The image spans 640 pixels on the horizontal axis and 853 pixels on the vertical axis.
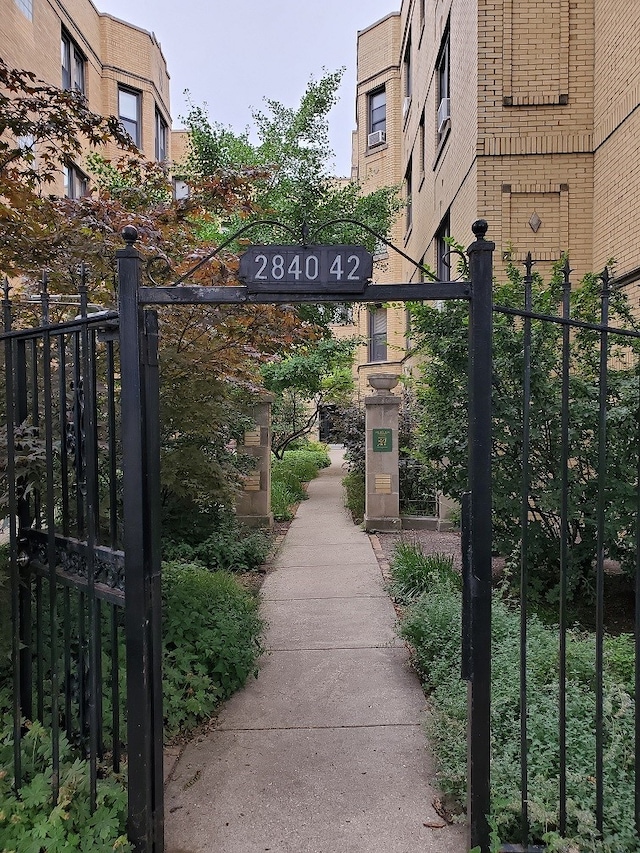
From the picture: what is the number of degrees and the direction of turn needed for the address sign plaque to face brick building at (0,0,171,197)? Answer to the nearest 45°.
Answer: approximately 180°

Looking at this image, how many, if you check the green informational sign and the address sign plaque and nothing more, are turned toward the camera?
2

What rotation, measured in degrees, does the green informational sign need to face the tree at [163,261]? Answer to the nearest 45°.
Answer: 0° — it already faces it

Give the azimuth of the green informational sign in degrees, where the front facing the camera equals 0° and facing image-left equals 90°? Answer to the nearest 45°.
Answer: approximately 0°

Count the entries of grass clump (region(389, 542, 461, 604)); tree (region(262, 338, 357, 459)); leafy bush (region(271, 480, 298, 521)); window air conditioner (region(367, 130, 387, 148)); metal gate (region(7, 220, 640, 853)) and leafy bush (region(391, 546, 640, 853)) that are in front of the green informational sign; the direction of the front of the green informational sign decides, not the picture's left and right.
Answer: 3

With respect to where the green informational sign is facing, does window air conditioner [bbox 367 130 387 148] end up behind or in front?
behind

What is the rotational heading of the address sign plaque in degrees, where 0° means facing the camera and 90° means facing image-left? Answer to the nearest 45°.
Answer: approximately 0°
